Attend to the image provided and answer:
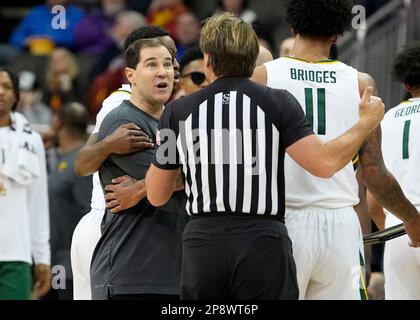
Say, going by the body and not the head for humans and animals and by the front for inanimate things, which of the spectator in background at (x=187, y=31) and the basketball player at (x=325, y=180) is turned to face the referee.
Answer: the spectator in background

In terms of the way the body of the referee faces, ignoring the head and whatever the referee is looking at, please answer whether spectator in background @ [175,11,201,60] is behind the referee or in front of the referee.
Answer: in front

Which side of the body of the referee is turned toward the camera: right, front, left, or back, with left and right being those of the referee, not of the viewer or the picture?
back

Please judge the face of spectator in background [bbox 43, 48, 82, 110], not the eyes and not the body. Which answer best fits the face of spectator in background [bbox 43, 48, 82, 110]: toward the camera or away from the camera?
toward the camera

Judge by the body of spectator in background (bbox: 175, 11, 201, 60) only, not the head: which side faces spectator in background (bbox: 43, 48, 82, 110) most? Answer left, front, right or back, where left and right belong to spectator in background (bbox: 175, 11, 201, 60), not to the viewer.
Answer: right

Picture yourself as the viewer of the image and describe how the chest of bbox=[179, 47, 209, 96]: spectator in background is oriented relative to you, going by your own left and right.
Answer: facing the viewer and to the right of the viewer

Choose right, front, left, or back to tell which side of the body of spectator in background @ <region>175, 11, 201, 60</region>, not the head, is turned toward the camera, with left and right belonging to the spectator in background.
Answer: front

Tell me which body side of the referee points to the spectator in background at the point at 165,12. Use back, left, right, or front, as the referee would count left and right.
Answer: front

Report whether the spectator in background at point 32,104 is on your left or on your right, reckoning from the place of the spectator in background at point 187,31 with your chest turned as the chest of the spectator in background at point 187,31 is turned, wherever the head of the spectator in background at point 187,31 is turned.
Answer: on your right

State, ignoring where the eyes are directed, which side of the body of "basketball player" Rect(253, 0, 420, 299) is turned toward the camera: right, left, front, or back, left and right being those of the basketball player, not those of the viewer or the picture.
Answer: back

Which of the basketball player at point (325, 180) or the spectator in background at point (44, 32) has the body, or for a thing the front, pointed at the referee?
the spectator in background

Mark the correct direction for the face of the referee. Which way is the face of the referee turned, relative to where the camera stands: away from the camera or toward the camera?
away from the camera

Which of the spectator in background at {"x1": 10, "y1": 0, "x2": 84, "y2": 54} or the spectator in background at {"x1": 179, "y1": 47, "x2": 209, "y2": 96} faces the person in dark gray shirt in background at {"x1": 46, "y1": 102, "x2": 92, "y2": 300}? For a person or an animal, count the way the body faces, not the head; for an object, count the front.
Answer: the spectator in background at {"x1": 10, "y1": 0, "x2": 84, "y2": 54}

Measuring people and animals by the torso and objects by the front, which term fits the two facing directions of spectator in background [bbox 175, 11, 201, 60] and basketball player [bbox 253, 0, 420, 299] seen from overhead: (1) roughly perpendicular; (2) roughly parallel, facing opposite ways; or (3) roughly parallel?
roughly parallel, facing opposite ways

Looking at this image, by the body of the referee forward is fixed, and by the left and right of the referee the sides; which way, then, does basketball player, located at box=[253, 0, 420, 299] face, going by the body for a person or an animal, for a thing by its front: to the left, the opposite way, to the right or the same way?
the same way

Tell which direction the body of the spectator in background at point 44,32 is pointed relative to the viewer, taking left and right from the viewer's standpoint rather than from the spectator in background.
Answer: facing the viewer

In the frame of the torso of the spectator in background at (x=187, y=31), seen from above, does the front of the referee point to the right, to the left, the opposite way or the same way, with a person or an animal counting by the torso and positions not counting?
the opposite way

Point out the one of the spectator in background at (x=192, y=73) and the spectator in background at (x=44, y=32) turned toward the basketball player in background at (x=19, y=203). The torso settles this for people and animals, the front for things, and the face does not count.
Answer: the spectator in background at (x=44, y=32)

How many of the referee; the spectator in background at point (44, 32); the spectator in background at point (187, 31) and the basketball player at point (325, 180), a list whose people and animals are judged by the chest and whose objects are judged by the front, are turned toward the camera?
2
